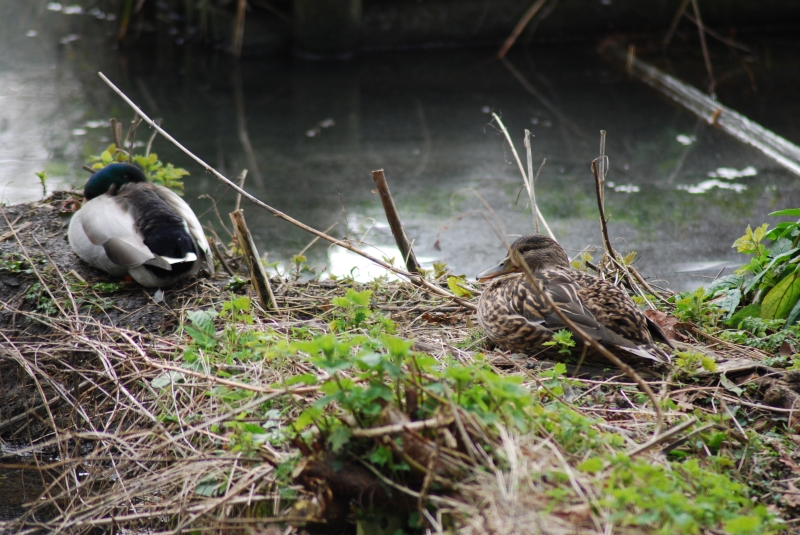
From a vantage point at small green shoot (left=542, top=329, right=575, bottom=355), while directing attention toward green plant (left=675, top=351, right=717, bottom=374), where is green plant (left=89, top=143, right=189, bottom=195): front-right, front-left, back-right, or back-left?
back-left

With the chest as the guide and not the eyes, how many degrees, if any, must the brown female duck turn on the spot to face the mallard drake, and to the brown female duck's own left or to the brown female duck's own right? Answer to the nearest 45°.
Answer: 0° — it already faces it

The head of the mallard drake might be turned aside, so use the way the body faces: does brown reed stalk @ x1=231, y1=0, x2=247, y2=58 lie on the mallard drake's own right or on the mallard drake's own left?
on the mallard drake's own right

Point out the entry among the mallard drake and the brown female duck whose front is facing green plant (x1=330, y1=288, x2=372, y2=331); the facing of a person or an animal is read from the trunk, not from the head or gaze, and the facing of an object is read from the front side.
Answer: the brown female duck

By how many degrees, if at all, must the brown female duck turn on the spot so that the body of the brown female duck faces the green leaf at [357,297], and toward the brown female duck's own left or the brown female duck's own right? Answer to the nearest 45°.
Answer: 0° — it already faces it

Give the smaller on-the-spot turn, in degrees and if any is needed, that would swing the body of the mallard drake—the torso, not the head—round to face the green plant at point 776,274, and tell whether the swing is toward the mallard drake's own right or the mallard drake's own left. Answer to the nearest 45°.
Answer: approximately 180°

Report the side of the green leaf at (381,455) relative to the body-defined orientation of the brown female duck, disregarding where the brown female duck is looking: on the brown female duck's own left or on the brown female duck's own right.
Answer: on the brown female duck's own left

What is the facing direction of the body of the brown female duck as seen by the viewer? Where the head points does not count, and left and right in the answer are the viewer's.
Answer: facing to the left of the viewer

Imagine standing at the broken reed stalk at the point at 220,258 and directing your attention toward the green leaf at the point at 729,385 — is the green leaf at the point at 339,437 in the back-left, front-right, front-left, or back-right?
front-right

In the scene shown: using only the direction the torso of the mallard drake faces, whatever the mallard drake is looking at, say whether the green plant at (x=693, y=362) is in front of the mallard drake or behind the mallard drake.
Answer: behind

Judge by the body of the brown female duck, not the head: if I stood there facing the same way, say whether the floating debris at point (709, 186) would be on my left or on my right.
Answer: on my right

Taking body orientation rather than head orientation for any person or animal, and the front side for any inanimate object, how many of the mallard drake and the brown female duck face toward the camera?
0

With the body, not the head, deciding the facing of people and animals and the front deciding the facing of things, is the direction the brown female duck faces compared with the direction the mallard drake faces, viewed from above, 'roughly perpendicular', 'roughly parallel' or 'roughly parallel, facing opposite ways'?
roughly parallel

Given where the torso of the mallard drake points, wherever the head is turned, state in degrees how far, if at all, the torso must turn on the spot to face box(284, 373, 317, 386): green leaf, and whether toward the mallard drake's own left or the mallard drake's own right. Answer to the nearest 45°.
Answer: approximately 135° to the mallard drake's own left
